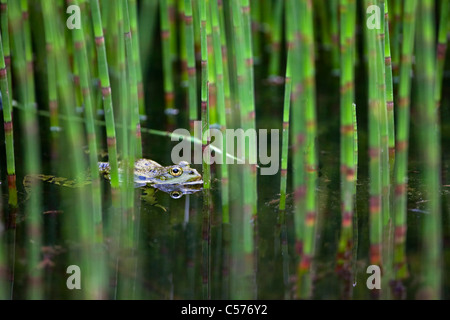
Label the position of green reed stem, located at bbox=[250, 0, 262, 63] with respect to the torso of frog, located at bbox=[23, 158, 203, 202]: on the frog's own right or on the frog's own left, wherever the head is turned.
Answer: on the frog's own left

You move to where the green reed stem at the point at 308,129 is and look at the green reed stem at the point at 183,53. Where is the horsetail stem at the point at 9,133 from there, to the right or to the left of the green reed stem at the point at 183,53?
left

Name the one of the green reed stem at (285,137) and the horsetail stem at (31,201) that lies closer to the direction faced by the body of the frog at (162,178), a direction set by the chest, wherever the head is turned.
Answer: the green reed stem

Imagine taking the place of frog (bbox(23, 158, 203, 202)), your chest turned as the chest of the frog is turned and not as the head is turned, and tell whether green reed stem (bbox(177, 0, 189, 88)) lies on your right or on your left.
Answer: on your left

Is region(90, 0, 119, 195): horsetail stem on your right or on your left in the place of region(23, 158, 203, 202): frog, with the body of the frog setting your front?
on your right

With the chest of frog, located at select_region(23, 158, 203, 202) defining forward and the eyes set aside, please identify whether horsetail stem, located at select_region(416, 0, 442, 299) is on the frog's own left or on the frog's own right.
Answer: on the frog's own right

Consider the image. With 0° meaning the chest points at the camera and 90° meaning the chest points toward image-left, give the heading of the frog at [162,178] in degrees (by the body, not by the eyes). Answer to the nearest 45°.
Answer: approximately 270°
